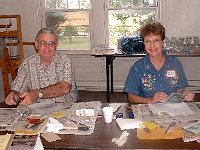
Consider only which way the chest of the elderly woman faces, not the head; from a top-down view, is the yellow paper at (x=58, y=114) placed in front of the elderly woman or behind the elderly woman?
in front

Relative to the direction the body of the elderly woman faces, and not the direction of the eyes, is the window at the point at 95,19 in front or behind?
behind

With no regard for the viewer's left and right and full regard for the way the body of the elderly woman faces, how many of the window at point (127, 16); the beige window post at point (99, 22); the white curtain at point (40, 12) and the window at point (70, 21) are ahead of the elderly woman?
0

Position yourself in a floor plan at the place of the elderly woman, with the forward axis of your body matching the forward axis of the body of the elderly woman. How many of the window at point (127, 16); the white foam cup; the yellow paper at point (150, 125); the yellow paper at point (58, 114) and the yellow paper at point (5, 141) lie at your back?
1

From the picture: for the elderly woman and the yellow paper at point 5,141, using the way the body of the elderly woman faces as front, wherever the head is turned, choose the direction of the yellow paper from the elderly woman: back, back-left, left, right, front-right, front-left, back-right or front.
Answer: front-right

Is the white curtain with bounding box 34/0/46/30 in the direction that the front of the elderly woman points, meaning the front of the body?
no

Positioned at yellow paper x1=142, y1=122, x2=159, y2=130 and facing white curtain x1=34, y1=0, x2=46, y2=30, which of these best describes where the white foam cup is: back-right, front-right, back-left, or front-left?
front-left

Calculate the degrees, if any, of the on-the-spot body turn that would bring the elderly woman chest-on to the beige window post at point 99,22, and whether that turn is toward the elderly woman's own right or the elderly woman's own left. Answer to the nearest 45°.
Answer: approximately 180°

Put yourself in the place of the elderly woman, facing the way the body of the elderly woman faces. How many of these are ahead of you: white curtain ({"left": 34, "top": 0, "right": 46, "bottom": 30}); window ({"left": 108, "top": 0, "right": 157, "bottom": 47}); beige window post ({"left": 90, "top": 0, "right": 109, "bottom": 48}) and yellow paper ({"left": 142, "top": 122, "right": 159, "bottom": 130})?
1

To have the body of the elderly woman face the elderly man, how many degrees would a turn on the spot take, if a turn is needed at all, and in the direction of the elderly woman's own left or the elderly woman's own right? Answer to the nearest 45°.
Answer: approximately 90° to the elderly woman's own right

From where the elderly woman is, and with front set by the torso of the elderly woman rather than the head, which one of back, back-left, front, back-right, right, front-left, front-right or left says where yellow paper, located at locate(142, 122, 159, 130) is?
front

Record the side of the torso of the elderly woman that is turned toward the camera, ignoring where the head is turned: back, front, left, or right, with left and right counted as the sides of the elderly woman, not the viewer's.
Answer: front

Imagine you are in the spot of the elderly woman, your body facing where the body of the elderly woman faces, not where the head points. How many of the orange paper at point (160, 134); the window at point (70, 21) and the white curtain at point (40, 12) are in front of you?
1

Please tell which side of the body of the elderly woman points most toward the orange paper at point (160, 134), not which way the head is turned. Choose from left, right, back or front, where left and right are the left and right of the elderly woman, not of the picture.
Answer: front

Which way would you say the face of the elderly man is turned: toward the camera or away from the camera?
toward the camera

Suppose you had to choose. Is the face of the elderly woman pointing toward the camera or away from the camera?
toward the camera

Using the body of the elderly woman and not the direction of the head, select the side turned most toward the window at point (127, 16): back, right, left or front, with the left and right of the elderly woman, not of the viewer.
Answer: back

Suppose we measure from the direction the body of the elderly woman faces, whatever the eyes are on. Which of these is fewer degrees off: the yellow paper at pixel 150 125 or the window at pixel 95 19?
the yellow paper
